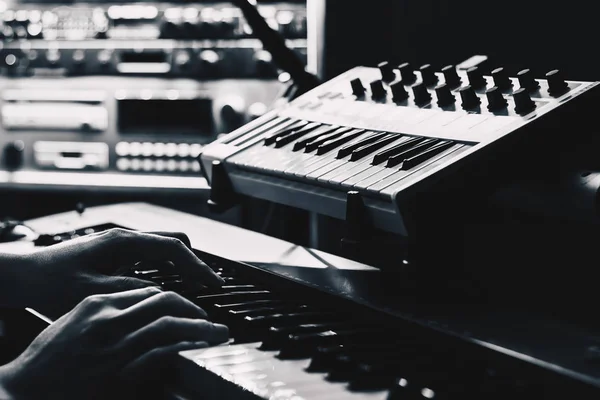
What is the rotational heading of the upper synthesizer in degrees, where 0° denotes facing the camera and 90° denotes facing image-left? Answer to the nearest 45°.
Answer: approximately 45°

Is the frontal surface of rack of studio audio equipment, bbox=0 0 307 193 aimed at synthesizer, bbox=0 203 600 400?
yes

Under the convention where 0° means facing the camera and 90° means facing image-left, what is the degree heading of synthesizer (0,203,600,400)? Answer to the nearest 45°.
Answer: approximately 45°

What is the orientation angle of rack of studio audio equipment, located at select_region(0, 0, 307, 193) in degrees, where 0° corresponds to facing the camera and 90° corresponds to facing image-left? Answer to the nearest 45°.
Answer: approximately 0°

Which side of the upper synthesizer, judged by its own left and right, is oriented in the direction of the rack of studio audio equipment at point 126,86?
right

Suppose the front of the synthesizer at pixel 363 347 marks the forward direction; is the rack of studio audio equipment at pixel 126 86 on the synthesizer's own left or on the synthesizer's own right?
on the synthesizer's own right

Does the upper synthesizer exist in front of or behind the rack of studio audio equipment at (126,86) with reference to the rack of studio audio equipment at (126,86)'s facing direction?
in front
